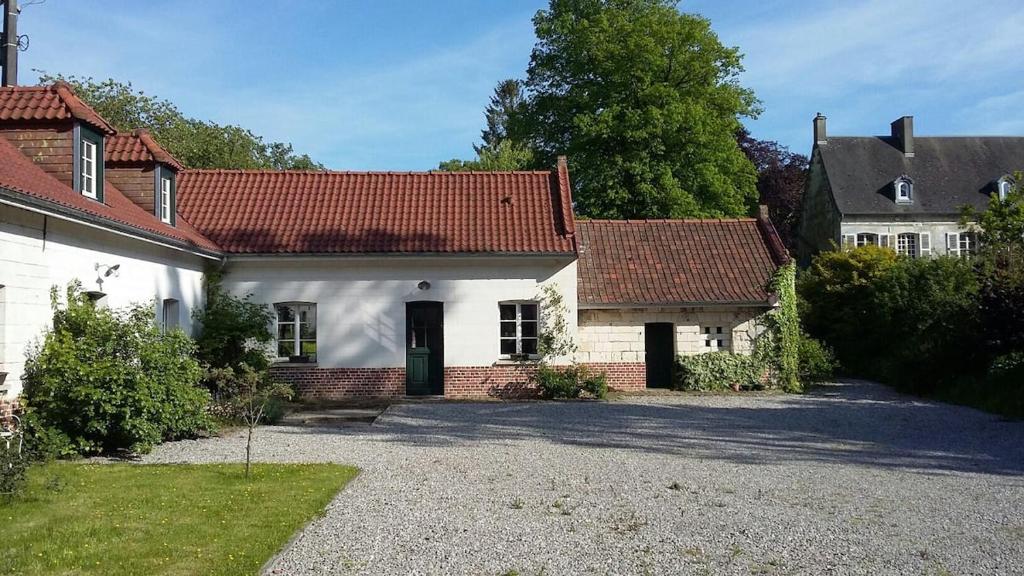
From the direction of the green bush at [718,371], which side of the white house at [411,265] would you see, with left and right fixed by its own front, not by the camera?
left

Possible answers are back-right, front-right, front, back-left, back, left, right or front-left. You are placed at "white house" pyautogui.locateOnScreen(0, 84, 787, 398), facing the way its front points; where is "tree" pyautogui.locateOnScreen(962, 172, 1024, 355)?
left

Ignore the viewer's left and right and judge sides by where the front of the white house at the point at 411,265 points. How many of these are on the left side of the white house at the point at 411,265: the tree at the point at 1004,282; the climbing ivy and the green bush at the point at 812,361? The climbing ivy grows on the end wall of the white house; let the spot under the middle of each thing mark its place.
3

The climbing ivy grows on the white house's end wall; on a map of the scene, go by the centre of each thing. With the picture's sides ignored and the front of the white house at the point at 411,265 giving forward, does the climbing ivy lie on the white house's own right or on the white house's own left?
on the white house's own left

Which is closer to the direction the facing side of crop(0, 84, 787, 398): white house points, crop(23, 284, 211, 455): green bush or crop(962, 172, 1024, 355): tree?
the green bush

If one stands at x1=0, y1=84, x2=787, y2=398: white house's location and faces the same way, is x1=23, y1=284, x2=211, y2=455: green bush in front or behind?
in front

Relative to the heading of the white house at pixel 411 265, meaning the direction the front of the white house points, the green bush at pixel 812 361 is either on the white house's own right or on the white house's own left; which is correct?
on the white house's own left

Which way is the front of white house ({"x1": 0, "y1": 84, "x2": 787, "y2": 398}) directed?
toward the camera

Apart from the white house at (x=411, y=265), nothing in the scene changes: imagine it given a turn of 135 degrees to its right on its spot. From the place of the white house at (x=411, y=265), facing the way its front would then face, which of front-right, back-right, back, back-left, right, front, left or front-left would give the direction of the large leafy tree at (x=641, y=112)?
right
